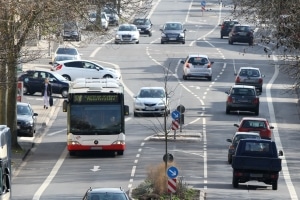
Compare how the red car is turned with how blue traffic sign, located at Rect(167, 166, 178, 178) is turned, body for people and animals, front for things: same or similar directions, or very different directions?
very different directions

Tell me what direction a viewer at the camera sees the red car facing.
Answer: facing away from the viewer

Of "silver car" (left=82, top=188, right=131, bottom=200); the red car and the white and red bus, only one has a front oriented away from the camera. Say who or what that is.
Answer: the red car

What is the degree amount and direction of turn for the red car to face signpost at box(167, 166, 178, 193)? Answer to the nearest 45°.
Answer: approximately 180°

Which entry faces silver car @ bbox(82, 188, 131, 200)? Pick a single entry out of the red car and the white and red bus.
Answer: the white and red bus

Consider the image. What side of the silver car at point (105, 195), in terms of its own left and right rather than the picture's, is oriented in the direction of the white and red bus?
back

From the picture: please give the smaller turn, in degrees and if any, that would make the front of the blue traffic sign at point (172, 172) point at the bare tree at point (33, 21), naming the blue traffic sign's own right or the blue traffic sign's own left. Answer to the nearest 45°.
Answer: approximately 135° to the blue traffic sign's own right

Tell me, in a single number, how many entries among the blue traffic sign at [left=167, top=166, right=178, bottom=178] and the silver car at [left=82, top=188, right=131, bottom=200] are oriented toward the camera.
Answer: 2

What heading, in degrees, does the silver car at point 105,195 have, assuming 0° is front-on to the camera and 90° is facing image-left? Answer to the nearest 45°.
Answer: approximately 0°

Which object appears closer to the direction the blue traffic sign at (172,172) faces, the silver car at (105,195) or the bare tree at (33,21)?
the silver car
